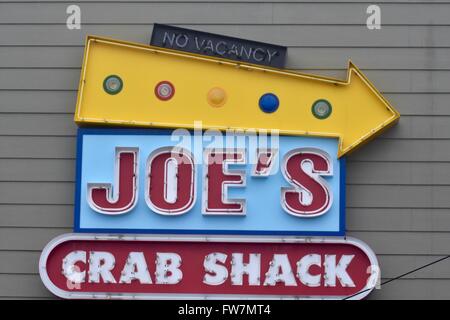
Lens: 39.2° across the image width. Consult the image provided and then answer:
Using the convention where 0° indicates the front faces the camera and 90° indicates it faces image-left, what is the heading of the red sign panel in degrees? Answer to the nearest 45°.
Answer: approximately 0°

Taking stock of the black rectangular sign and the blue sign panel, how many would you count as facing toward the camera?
2

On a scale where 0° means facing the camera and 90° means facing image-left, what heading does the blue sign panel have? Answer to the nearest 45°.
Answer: approximately 0°

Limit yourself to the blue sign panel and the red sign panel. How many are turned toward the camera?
2

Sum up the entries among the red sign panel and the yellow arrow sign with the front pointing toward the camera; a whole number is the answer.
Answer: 2
